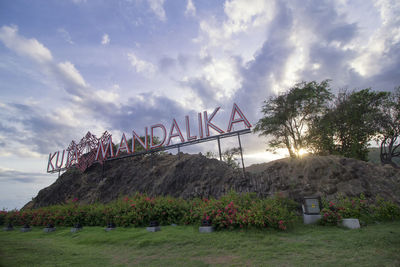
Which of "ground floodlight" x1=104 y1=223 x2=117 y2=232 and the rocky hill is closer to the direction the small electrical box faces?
the ground floodlight

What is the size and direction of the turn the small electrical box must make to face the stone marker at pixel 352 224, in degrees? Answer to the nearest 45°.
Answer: approximately 45° to its left

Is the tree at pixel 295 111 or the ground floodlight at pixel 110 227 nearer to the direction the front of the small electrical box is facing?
the ground floodlight

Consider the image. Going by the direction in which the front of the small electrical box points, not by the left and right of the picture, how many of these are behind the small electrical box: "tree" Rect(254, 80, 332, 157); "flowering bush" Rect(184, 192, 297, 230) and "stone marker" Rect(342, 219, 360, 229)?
1

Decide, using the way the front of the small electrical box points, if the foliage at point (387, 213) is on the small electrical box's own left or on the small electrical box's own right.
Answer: on the small electrical box's own left

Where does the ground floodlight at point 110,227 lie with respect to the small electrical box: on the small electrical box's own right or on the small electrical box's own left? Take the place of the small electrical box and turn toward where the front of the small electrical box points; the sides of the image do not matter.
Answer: on the small electrical box's own right

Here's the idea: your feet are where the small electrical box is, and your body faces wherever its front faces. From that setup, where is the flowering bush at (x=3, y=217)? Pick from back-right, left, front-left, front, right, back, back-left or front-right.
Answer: right

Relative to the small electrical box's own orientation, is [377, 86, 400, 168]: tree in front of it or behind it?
behind

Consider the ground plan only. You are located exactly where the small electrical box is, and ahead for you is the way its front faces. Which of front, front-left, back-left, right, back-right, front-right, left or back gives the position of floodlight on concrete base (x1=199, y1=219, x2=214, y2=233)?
front-right

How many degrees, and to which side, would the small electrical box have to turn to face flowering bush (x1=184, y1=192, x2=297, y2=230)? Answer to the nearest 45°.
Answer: approximately 45° to its right

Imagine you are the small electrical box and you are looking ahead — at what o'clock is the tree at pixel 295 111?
The tree is roughly at 6 o'clock from the small electrical box.

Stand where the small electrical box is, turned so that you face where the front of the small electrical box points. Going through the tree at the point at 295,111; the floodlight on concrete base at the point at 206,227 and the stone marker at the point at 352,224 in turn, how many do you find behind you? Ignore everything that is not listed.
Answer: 1

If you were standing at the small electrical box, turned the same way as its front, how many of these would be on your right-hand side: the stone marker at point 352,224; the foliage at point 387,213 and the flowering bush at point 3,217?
1

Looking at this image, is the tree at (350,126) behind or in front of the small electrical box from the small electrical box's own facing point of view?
behind

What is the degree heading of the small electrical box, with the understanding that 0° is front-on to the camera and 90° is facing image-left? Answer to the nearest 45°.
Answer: approximately 0°
